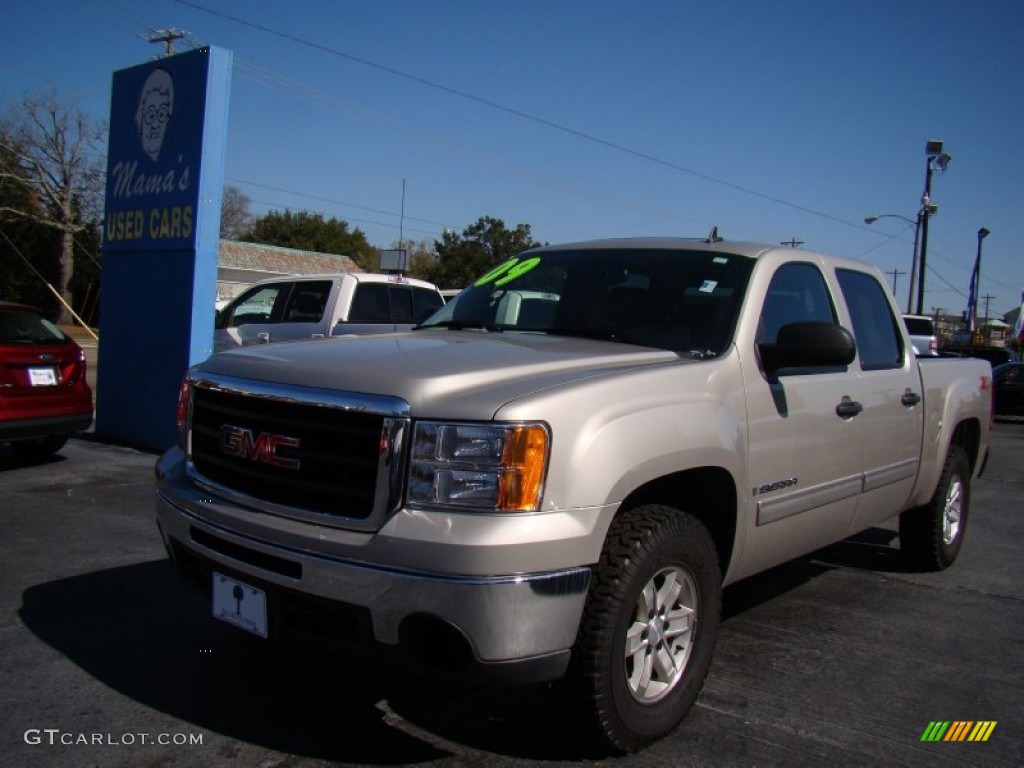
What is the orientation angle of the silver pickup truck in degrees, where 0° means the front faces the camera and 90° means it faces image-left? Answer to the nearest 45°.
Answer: approximately 45°

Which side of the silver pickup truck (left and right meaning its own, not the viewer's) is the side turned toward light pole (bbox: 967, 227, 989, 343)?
back

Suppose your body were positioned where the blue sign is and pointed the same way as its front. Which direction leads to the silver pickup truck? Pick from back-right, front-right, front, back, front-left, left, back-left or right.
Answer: front-left

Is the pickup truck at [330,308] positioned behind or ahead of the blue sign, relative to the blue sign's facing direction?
behind

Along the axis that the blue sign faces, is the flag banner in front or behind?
behind

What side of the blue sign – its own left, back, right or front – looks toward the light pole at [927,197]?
back

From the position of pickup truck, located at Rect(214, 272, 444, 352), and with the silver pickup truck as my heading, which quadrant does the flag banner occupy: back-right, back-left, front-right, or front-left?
back-left

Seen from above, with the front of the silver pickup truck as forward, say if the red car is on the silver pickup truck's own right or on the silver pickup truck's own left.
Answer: on the silver pickup truck's own right
